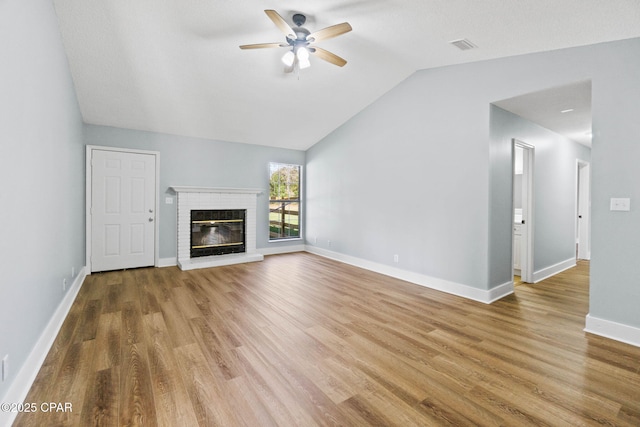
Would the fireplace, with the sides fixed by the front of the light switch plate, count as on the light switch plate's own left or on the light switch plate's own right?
on the light switch plate's own right

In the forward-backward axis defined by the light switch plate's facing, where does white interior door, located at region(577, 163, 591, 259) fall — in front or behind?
behind

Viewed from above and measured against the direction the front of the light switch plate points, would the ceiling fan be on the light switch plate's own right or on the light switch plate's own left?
on the light switch plate's own right

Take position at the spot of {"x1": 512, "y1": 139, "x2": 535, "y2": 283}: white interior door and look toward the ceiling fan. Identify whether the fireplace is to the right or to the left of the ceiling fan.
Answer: right

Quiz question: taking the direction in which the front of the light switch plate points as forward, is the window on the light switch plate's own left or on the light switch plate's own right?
on the light switch plate's own right

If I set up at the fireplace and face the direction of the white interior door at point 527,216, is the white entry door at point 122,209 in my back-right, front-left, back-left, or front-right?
back-right

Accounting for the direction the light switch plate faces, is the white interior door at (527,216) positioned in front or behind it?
behind
